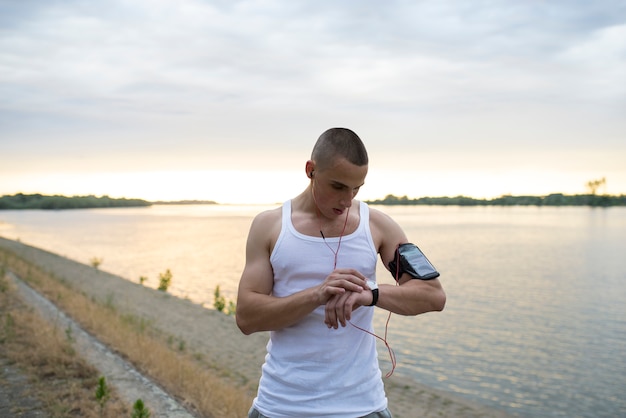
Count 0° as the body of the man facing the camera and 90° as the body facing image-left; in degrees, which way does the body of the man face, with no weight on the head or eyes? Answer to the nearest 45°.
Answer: approximately 0°
